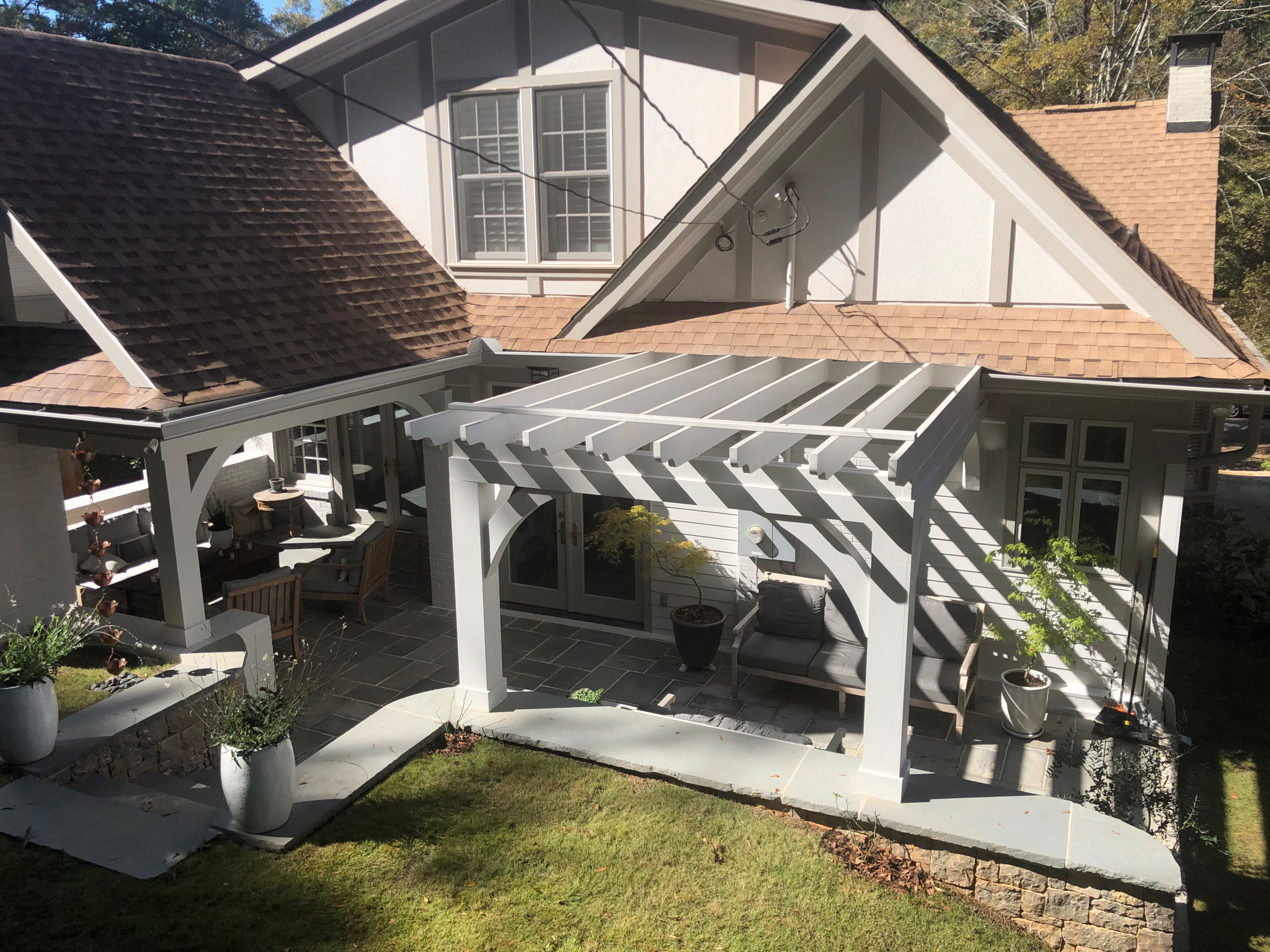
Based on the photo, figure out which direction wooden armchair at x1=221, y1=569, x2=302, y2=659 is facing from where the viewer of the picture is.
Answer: facing away from the viewer and to the left of the viewer

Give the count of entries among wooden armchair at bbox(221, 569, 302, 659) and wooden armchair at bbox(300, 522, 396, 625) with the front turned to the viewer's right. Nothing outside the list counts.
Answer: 0

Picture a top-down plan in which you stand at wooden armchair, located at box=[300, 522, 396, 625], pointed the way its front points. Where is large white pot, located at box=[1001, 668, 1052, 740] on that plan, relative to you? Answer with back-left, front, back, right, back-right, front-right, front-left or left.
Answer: back

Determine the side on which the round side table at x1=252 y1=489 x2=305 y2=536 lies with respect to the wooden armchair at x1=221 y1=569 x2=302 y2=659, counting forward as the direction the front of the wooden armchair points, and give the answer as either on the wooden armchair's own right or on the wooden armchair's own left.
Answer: on the wooden armchair's own right

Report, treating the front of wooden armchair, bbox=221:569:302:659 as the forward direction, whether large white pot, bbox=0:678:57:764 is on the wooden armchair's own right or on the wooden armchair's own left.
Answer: on the wooden armchair's own left

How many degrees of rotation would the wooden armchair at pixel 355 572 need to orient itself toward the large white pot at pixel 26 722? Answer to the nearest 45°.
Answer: approximately 90° to its left

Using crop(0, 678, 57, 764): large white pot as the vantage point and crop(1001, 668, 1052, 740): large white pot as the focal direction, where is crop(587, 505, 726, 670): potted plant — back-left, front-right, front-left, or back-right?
front-left

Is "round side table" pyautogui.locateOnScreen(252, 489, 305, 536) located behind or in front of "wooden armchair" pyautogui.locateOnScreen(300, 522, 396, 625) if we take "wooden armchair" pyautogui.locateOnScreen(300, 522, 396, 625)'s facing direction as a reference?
in front

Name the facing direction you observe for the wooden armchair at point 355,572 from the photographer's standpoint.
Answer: facing away from the viewer and to the left of the viewer

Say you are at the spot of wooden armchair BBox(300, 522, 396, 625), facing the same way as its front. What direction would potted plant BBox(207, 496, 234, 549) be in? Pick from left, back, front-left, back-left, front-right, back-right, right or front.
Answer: front

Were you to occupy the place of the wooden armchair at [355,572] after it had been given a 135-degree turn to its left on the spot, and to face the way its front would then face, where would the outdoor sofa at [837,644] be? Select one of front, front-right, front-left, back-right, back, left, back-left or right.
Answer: front-left

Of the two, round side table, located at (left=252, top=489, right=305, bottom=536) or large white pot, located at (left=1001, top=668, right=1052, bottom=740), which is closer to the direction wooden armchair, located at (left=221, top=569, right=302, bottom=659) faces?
the round side table
